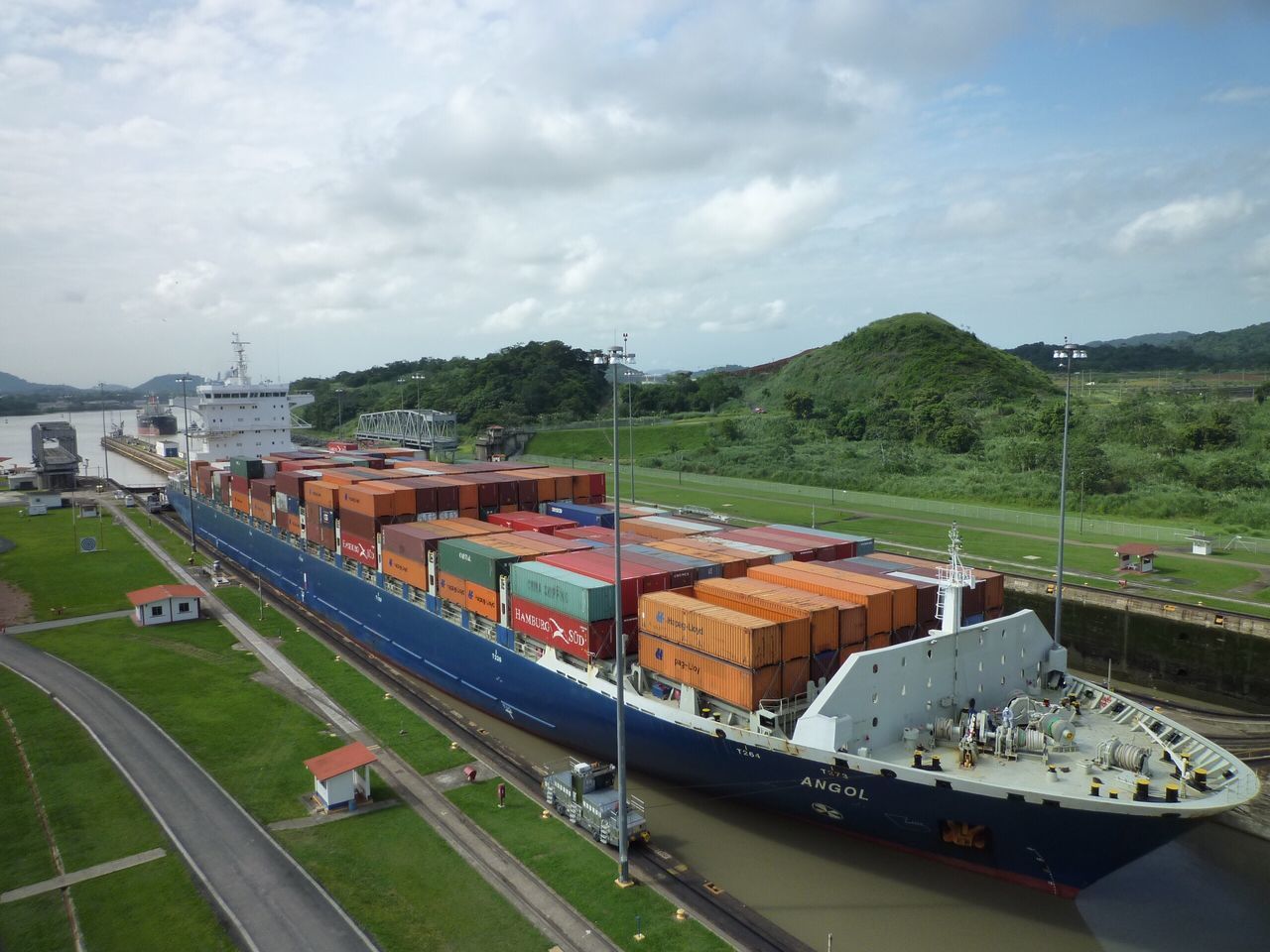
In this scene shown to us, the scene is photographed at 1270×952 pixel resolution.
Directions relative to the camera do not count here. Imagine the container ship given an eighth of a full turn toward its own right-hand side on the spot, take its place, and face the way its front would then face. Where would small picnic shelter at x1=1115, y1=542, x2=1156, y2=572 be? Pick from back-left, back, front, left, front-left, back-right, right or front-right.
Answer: back-left

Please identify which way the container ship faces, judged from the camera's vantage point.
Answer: facing the viewer and to the right of the viewer

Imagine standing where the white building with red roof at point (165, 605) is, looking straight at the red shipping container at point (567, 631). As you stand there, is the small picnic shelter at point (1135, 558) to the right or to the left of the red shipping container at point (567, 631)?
left

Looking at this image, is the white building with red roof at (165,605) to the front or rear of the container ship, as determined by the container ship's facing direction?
to the rear
